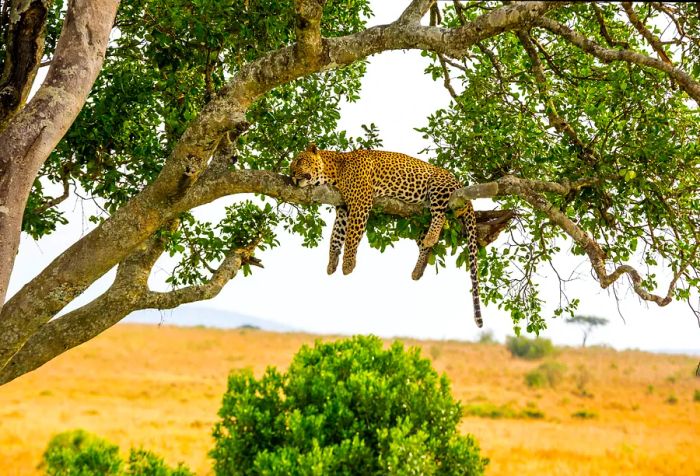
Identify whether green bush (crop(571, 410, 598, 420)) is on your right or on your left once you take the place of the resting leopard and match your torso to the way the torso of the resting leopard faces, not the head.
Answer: on your right

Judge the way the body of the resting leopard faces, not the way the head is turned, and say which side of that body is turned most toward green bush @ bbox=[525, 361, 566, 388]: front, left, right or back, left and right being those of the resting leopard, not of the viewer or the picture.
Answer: right

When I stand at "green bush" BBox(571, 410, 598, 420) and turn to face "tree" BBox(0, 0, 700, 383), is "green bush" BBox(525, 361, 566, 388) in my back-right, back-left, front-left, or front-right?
back-right

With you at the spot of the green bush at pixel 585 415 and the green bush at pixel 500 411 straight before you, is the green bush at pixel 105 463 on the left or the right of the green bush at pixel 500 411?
left

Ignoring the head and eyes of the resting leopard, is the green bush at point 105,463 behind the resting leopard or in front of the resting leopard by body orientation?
in front

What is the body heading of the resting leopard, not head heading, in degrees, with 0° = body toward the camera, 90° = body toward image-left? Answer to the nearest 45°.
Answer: approximately 90°

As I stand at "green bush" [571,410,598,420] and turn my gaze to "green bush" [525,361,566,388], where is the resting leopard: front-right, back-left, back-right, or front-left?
back-left

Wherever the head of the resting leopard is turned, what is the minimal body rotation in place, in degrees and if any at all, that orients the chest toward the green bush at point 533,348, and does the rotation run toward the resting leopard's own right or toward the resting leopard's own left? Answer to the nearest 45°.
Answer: approximately 90° to the resting leopard's own right

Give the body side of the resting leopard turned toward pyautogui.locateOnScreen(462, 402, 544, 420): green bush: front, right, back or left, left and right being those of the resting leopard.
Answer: right
